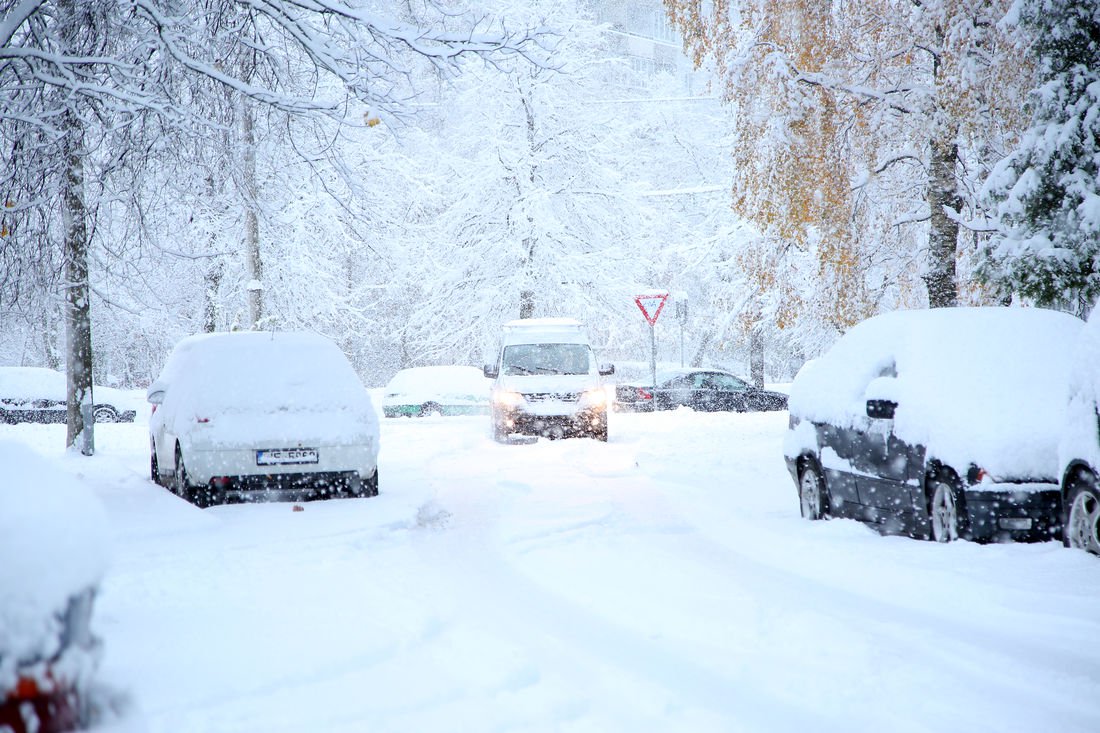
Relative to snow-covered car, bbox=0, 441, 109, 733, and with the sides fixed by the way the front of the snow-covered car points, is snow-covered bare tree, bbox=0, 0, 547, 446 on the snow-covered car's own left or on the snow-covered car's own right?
on the snow-covered car's own right

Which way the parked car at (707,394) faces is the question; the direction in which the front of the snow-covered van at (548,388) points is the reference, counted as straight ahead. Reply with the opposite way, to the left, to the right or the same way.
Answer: to the left

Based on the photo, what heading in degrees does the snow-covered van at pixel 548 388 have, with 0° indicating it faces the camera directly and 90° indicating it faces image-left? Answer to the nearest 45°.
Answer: approximately 0°

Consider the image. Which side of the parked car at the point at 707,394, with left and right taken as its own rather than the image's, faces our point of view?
right

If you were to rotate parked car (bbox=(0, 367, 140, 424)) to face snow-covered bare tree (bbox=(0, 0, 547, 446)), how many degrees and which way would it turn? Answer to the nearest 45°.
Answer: approximately 90° to its right

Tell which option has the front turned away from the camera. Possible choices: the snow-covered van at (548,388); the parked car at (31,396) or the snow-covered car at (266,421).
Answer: the snow-covered car at (266,421)

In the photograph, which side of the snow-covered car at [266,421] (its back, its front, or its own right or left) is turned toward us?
back

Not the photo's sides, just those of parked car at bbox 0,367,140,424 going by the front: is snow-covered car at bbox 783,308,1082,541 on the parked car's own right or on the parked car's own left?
on the parked car's own right

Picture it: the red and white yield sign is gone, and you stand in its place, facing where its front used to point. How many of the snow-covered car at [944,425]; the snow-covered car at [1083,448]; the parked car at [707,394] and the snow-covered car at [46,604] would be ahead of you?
3

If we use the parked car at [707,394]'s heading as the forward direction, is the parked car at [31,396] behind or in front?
behind
